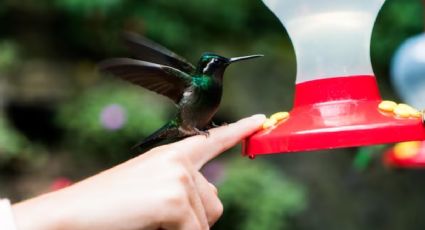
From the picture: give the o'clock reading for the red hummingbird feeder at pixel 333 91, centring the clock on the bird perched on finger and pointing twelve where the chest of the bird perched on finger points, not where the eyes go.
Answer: The red hummingbird feeder is roughly at 12 o'clock from the bird perched on finger.

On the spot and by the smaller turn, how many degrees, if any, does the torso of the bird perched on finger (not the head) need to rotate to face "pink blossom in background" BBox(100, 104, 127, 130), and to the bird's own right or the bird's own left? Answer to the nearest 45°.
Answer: approximately 90° to the bird's own left

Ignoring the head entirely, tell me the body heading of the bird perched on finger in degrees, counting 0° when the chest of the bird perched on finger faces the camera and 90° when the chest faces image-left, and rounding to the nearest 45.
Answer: approximately 270°

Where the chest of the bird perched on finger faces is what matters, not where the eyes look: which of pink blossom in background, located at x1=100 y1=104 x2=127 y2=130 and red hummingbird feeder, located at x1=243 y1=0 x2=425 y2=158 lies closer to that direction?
the red hummingbird feeder

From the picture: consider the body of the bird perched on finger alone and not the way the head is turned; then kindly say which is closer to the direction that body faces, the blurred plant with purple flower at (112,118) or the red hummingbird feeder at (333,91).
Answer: the red hummingbird feeder

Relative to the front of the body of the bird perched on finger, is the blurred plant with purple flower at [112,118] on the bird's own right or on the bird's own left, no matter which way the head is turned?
on the bird's own left
